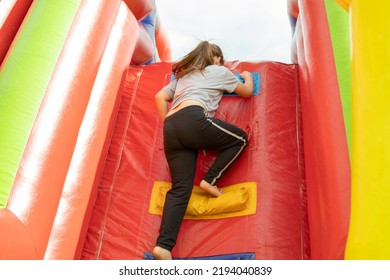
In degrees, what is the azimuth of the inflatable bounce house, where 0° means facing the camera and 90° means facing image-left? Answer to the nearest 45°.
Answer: approximately 0°
